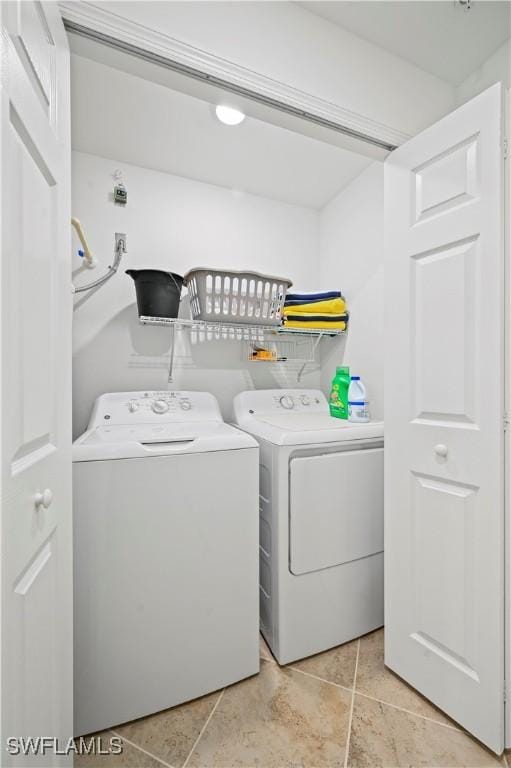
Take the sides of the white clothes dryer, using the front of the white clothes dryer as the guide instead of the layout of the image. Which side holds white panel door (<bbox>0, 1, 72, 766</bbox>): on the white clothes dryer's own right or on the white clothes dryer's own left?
on the white clothes dryer's own right

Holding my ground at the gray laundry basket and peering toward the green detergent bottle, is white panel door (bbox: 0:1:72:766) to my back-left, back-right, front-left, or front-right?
back-right

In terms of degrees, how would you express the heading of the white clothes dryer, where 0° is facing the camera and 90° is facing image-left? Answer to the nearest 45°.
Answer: approximately 315°

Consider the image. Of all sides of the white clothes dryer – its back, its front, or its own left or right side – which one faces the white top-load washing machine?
right
